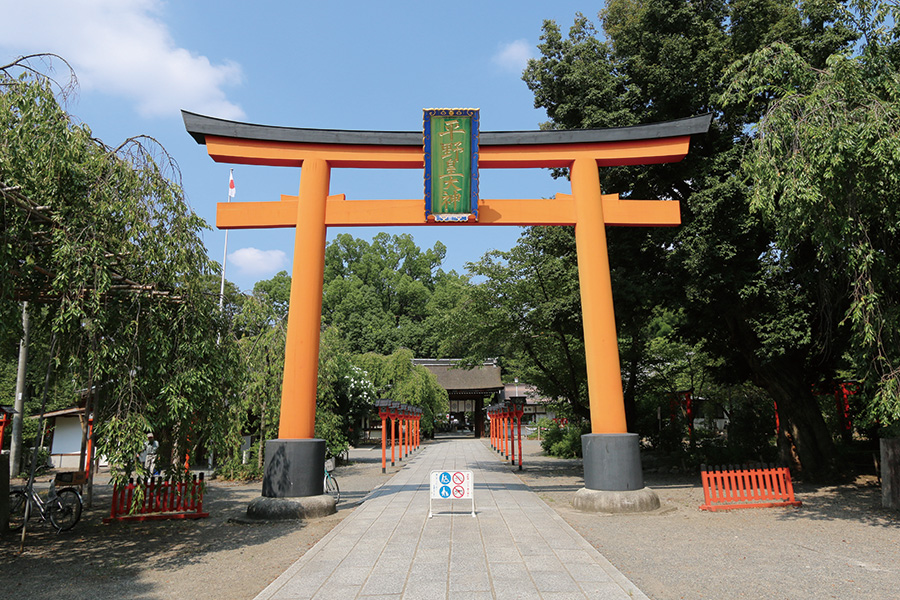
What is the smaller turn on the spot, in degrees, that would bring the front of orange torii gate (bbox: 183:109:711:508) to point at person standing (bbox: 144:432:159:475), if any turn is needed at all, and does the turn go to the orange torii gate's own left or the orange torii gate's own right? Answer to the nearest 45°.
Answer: approximately 135° to the orange torii gate's own right

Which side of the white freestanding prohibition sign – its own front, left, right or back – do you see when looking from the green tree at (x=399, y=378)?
back

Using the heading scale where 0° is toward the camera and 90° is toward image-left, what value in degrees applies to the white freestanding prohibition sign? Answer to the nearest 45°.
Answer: approximately 0°

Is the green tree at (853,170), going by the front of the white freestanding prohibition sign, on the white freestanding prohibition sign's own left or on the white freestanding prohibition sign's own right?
on the white freestanding prohibition sign's own left

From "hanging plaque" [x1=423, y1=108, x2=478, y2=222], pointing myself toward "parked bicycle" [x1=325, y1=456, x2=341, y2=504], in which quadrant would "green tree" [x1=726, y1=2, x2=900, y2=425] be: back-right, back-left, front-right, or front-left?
back-right

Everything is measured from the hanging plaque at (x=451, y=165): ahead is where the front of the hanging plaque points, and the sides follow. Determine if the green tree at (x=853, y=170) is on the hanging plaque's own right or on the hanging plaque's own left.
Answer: on the hanging plaque's own left

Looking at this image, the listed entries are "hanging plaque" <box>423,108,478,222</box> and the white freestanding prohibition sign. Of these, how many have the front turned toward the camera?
2

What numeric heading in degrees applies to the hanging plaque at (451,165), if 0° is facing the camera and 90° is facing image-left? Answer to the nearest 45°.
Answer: approximately 0°
